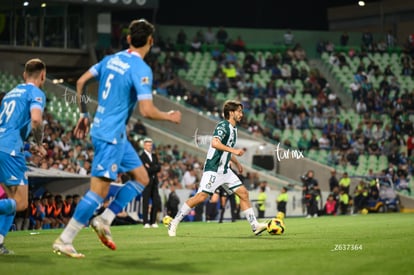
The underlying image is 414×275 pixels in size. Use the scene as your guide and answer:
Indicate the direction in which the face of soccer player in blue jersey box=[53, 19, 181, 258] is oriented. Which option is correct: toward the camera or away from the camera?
away from the camera

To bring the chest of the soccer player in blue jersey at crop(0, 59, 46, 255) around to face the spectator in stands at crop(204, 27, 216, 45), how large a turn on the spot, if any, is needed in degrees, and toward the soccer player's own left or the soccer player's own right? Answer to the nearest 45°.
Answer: approximately 45° to the soccer player's own left

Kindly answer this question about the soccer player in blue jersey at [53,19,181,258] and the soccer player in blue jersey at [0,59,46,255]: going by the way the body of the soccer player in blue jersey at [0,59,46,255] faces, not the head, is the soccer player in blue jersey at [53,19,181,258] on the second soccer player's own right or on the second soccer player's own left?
on the second soccer player's own right

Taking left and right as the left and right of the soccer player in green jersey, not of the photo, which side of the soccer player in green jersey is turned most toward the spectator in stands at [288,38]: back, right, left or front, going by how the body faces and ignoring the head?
left

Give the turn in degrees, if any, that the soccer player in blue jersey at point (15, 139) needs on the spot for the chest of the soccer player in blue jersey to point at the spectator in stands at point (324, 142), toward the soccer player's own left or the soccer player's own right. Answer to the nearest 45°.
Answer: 0° — they already face them

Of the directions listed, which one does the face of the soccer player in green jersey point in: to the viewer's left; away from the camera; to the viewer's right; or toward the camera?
to the viewer's right

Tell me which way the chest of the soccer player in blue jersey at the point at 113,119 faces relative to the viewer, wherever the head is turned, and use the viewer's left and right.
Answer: facing away from the viewer and to the right of the viewer
